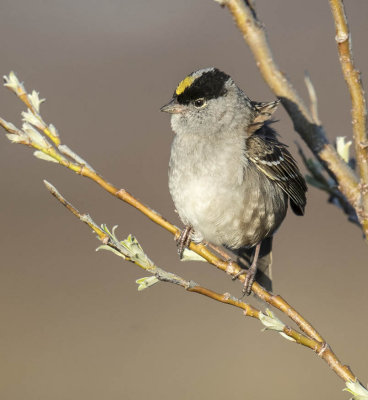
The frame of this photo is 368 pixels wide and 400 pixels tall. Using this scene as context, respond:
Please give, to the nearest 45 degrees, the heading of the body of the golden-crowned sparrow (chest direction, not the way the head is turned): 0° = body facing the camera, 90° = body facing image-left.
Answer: approximately 45°

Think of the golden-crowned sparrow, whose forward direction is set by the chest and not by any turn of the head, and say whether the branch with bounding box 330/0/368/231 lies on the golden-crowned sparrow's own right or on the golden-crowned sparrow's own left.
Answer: on the golden-crowned sparrow's own left
